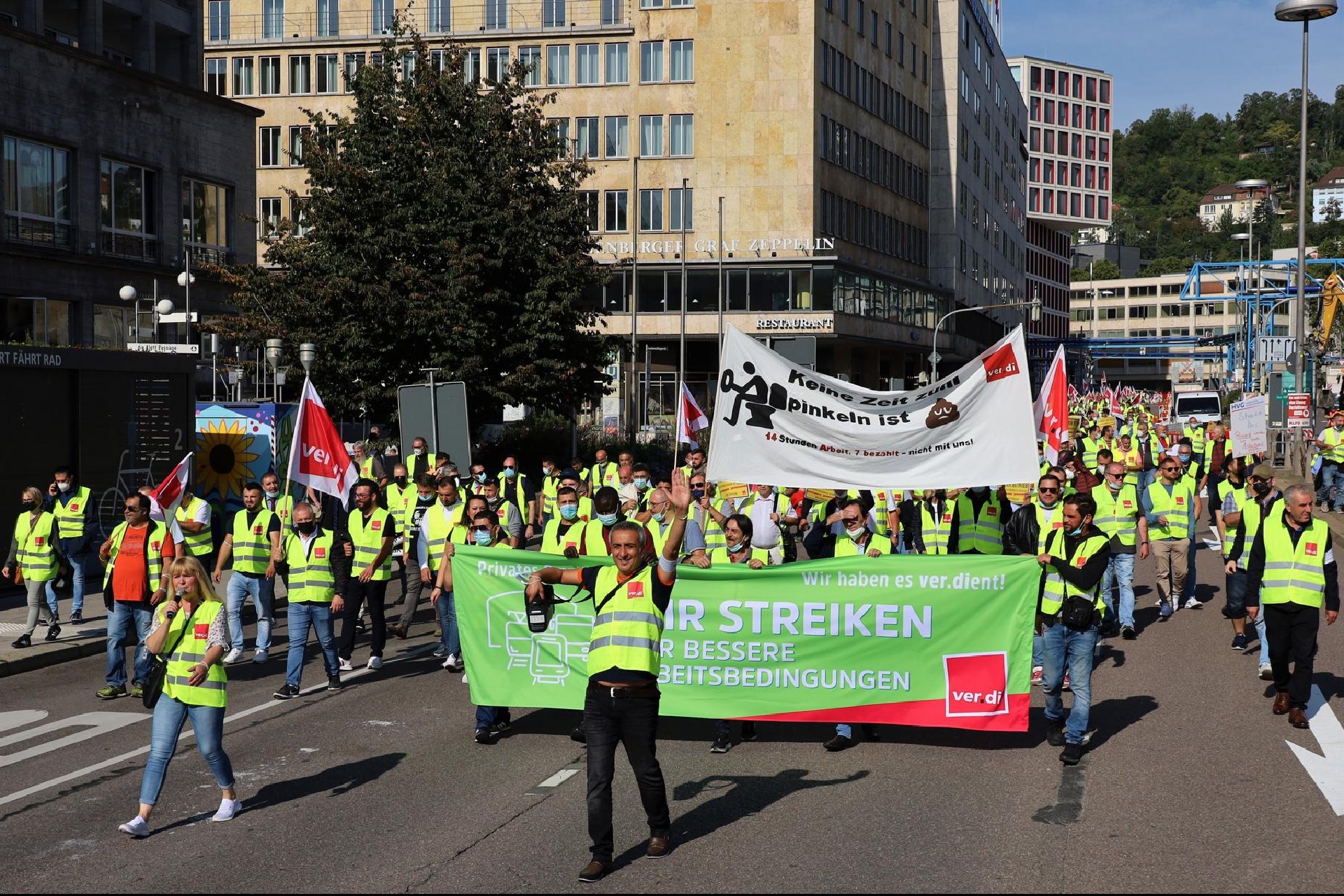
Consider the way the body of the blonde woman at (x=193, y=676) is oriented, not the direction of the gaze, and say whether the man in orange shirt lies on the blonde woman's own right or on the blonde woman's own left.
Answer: on the blonde woman's own right

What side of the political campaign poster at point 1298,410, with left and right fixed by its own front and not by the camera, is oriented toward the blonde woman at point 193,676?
front

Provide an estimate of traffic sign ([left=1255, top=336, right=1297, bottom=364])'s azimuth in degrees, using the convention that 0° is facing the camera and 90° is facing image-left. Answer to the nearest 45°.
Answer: approximately 0°

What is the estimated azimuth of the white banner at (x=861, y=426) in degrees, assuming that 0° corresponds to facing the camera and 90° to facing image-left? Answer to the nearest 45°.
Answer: approximately 0°

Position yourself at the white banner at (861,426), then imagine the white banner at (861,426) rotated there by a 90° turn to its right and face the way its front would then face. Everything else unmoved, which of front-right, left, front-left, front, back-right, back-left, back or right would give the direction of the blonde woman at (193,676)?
front-left

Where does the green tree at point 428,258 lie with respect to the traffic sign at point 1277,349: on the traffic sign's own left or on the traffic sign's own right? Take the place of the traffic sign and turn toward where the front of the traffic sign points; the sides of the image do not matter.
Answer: on the traffic sign's own right

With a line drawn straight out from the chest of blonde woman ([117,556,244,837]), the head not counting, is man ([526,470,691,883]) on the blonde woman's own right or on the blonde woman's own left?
on the blonde woman's own left
